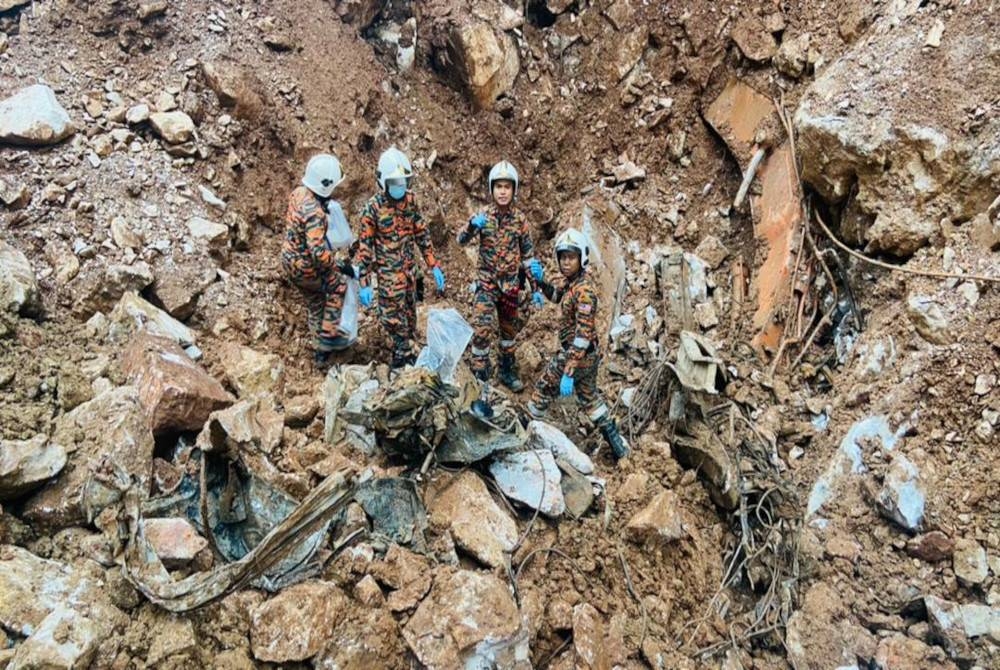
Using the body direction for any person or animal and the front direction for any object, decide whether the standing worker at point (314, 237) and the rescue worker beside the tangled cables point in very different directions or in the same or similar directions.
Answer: very different directions

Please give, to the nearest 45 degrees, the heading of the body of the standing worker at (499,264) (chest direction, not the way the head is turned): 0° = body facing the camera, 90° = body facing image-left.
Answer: approximately 0°

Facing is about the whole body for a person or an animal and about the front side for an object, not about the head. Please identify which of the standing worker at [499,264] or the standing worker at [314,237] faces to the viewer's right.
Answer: the standing worker at [314,237]

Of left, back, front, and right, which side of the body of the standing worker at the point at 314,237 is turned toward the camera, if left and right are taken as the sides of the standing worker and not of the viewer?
right

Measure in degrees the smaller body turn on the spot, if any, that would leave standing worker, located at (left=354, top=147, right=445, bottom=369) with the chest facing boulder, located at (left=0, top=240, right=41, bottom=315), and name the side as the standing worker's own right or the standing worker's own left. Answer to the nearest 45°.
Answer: approximately 45° to the standing worker's own right

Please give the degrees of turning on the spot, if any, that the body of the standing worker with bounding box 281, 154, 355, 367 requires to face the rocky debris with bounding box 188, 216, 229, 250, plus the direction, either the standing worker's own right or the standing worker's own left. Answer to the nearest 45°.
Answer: approximately 135° to the standing worker's own left

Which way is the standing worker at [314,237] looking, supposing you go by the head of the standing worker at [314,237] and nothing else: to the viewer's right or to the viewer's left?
to the viewer's right

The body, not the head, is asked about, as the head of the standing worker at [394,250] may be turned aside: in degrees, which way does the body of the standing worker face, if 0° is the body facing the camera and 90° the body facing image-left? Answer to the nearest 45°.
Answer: approximately 0°

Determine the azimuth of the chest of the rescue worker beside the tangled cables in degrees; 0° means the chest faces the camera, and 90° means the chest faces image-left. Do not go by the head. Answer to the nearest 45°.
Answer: approximately 45°
